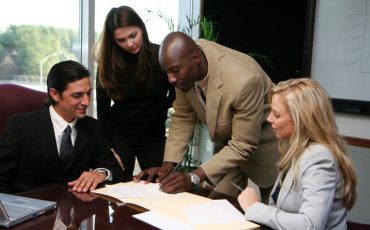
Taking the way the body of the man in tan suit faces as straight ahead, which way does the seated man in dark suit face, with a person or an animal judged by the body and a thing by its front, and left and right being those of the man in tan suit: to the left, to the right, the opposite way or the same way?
to the left

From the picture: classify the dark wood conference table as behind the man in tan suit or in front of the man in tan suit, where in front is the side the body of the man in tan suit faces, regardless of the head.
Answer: in front

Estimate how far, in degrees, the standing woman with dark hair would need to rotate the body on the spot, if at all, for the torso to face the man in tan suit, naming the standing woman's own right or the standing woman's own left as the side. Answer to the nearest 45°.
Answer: approximately 45° to the standing woman's own left

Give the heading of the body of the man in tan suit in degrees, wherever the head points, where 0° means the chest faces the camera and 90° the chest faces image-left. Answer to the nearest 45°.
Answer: approximately 45°

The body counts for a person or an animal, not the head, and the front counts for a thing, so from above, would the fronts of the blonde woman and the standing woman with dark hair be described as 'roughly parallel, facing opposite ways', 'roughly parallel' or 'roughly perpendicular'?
roughly perpendicular

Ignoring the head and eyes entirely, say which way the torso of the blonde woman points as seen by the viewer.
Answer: to the viewer's left

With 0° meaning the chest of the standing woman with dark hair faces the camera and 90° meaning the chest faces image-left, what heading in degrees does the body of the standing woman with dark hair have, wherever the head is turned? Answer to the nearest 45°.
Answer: approximately 0°

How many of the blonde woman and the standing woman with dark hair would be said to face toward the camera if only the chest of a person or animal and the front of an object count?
1

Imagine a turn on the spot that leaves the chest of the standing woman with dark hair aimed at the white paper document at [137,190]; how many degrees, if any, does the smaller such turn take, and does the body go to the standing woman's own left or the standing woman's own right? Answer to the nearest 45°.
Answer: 0° — they already face it

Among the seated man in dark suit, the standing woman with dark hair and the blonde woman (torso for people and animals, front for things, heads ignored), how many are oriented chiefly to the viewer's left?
1
